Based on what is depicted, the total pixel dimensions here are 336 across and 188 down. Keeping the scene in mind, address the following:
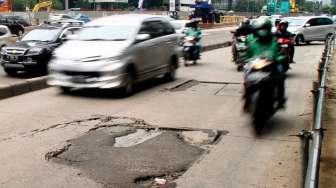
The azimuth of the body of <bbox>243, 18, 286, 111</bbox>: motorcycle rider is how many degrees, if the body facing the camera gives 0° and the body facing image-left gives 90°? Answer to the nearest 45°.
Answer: approximately 0°

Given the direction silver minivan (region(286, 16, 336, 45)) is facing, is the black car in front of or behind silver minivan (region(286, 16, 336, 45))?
in front

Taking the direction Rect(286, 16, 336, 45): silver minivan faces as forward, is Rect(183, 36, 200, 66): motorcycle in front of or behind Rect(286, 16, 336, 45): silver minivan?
in front

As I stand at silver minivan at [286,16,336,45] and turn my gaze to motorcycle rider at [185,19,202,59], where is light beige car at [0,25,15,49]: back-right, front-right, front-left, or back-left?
front-right

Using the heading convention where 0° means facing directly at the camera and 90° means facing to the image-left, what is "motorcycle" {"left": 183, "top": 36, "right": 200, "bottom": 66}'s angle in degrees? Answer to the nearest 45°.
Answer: approximately 45°

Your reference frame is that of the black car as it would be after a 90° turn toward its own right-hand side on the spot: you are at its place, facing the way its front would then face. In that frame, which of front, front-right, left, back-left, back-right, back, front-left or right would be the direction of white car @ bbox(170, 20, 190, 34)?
right

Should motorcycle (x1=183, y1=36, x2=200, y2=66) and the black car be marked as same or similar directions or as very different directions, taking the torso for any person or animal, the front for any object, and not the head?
same or similar directions

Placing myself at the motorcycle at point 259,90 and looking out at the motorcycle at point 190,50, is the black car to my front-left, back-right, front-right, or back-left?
front-left

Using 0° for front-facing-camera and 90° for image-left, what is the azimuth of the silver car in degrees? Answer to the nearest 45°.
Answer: approximately 45°

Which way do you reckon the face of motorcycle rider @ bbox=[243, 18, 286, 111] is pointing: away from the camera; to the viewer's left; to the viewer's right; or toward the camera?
toward the camera

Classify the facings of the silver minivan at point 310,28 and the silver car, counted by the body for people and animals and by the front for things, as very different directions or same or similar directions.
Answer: same or similar directions

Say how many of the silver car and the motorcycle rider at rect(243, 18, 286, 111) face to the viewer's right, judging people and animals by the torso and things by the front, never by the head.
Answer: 0

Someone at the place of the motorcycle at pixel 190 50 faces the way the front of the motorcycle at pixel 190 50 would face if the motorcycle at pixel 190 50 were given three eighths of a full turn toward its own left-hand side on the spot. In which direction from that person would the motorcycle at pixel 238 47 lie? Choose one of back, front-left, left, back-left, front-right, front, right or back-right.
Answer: front-right

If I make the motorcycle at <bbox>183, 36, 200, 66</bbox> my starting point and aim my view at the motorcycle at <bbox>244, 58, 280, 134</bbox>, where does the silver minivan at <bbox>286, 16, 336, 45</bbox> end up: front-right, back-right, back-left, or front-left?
back-left

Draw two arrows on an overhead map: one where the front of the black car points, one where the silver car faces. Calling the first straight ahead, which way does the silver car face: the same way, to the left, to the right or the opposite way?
the same way
